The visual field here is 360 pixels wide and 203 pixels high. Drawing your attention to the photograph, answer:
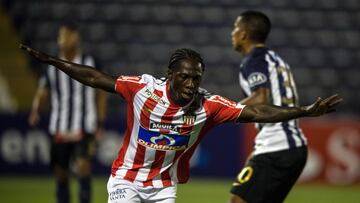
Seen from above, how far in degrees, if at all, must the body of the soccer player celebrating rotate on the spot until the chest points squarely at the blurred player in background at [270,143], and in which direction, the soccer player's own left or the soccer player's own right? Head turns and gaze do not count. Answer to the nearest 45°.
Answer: approximately 135° to the soccer player's own left

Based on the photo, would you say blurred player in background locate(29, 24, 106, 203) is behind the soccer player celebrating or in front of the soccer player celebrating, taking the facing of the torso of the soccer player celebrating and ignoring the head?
behind

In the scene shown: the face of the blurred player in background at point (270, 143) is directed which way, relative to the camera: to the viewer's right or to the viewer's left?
to the viewer's left

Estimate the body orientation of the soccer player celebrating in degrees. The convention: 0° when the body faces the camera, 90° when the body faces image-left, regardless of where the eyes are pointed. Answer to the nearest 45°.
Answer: approximately 0°
